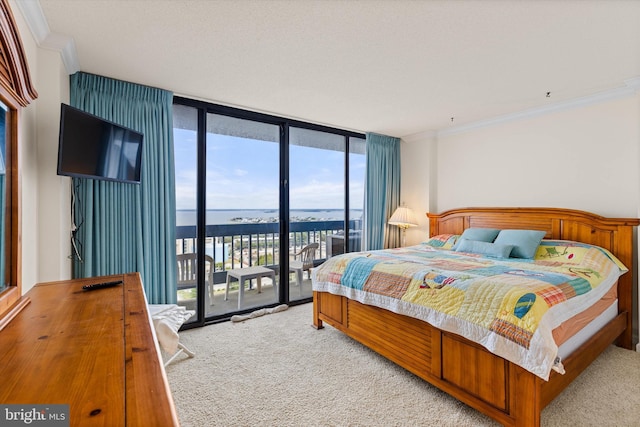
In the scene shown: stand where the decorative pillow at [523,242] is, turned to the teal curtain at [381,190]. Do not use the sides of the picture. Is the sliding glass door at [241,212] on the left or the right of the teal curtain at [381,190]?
left

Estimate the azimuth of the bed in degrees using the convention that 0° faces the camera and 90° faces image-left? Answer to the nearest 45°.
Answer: approximately 45°

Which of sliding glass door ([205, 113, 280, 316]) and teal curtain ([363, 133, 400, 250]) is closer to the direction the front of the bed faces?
the sliding glass door

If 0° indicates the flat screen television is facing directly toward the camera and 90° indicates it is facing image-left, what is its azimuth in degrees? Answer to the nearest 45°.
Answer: approximately 315°

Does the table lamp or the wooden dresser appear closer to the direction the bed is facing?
the wooden dresser

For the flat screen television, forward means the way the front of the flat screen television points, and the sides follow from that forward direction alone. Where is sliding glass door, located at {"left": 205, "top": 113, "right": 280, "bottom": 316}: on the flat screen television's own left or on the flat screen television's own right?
on the flat screen television's own left

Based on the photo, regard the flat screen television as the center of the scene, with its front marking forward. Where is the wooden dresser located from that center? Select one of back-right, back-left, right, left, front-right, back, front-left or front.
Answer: front-right

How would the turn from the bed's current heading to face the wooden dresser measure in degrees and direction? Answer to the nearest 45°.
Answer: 0° — it already faces it
